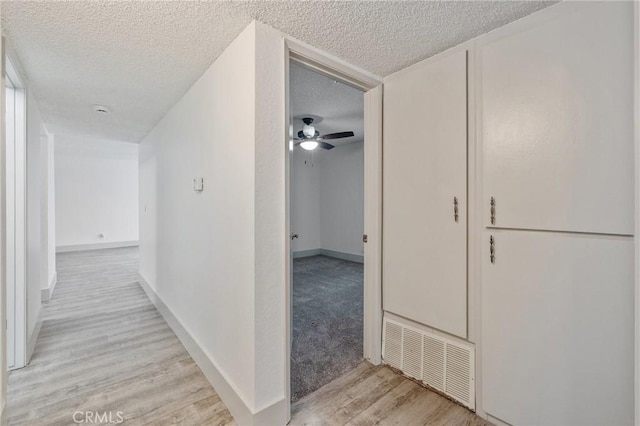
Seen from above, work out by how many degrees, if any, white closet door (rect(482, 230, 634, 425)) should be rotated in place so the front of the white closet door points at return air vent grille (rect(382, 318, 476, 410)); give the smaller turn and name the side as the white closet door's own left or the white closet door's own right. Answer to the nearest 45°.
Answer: approximately 90° to the white closet door's own right

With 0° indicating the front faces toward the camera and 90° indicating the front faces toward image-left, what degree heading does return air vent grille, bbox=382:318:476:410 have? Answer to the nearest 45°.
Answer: approximately 45°

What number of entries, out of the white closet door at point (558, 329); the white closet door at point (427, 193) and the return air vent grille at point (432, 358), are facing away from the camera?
0

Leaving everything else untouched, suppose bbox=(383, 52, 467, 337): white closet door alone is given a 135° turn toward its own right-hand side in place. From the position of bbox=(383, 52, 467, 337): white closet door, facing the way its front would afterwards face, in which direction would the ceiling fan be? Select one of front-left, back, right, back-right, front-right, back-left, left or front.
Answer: front-left

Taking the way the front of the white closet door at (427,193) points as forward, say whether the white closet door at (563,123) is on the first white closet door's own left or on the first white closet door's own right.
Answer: on the first white closet door's own left

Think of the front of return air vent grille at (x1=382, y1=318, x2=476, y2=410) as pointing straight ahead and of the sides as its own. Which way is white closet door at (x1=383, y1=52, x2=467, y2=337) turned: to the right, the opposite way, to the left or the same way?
the same way

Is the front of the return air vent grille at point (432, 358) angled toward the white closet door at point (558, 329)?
no

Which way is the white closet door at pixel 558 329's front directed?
toward the camera

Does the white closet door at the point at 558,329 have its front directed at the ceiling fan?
no

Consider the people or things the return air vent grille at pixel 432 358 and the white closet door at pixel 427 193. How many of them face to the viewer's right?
0

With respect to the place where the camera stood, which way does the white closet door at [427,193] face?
facing the viewer and to the left of the viewer
